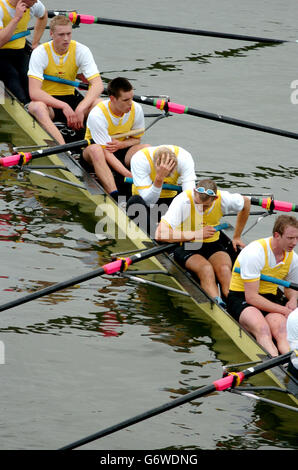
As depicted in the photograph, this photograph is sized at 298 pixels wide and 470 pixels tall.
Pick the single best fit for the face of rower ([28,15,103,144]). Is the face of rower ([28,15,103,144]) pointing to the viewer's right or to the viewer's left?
to the viewer's right

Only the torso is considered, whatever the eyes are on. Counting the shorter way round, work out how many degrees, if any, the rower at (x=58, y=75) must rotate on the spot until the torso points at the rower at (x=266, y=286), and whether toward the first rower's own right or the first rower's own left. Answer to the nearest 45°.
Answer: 0° — they already face them

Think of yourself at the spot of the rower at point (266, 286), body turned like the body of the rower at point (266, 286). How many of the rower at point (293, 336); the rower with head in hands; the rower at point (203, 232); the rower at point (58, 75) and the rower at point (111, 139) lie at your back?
4

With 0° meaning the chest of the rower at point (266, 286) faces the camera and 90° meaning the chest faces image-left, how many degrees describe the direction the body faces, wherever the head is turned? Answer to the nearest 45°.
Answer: approximately 315°

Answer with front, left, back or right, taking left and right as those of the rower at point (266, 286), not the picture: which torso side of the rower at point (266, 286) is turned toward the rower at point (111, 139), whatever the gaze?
back

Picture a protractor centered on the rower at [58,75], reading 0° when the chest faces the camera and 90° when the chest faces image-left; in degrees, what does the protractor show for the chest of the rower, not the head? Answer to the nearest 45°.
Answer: approximately 315°

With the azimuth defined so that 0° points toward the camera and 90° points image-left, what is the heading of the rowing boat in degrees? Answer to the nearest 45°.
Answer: approximately 135°

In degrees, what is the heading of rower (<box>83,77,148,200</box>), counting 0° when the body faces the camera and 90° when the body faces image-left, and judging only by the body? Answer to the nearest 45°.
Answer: approximately 315°
